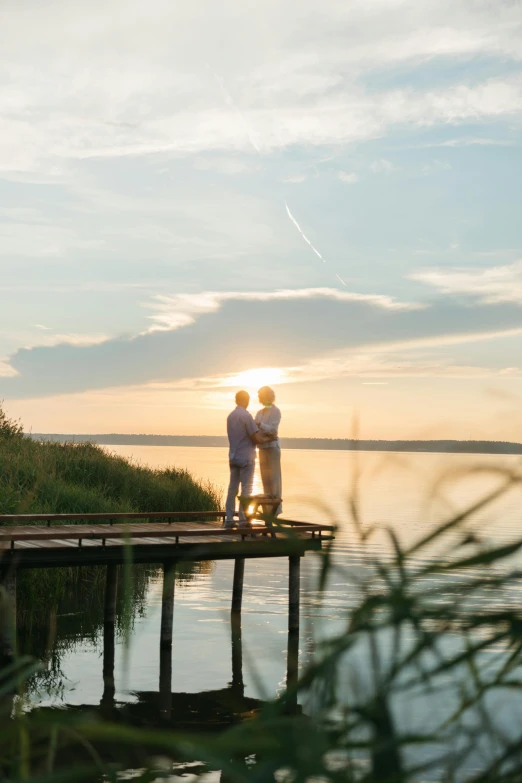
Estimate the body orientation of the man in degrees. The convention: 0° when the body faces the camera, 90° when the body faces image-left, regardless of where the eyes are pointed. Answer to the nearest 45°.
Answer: approximately 225°
